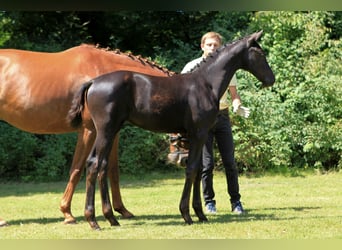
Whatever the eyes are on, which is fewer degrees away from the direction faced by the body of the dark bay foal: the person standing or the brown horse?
the person standing

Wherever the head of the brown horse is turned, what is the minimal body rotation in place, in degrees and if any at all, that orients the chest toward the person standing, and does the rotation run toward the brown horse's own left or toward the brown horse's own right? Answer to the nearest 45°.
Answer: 0° — it already faces them

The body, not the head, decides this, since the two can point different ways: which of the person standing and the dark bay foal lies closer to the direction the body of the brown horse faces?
the person standing

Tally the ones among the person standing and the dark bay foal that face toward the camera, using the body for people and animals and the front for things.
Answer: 1

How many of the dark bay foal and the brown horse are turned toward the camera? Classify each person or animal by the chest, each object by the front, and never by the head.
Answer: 0

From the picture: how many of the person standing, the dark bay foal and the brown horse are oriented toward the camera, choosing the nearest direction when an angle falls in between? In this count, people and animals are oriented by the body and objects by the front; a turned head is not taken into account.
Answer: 1

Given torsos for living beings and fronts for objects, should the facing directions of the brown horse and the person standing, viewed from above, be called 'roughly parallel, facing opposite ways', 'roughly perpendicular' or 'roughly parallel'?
roughly perpendicular

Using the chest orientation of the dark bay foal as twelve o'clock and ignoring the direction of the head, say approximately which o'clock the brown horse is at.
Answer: The brown horse is roughly at 7 o'clock from the dark bay foal.

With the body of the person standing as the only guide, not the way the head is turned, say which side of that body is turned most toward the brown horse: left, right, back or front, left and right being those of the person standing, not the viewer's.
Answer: right

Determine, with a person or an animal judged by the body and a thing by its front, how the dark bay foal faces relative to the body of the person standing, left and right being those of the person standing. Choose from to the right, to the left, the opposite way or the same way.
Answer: to the left

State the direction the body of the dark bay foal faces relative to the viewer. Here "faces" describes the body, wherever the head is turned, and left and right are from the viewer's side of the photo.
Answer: facing to the right of the viewer

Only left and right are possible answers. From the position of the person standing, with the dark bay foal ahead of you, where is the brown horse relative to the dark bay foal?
right

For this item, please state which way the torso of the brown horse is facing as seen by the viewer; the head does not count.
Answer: to the viewer's right
